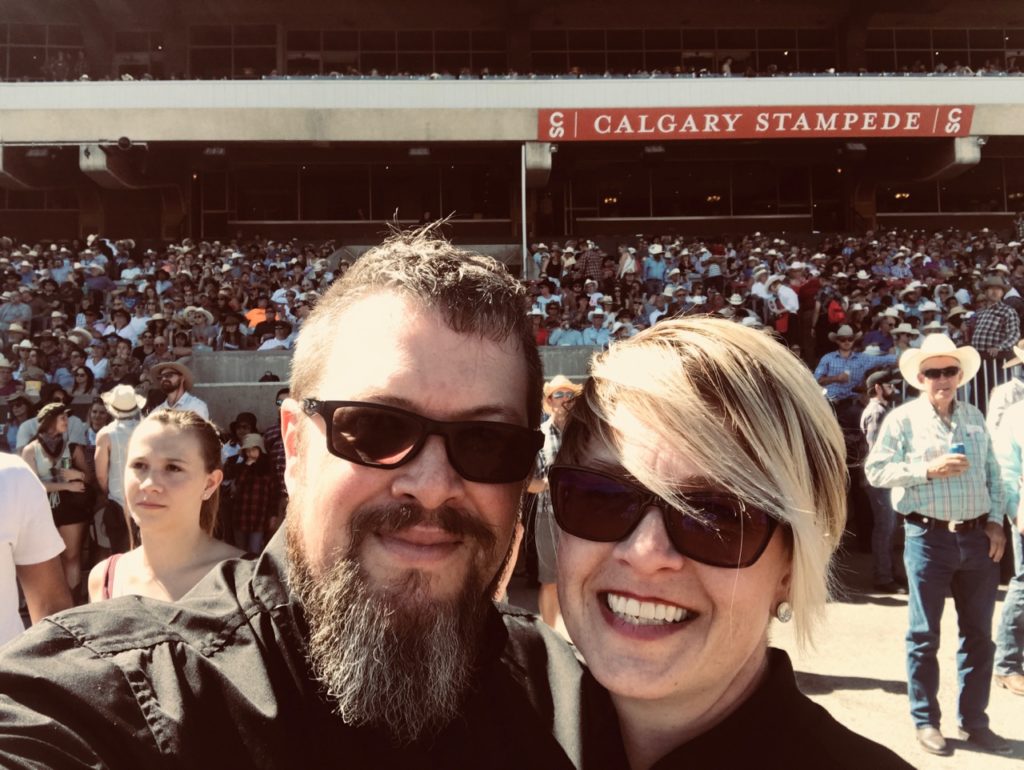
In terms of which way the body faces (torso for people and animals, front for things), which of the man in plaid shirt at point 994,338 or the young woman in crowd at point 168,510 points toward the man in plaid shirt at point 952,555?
the man in plaid shirt at point 994,338

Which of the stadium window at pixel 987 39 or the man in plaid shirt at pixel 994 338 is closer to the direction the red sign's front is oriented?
the man in plaid shirt

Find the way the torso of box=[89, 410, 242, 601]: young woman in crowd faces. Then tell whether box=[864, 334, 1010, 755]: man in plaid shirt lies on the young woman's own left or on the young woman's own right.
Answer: on the young woman's own left

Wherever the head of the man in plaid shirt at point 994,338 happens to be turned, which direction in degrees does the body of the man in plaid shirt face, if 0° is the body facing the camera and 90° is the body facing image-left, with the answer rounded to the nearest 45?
approximately 0°

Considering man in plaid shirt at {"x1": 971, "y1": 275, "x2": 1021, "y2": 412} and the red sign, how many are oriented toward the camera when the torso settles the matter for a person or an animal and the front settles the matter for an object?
2

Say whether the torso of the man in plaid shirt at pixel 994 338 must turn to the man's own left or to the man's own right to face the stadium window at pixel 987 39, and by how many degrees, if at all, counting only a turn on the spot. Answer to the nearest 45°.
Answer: approximately 180°

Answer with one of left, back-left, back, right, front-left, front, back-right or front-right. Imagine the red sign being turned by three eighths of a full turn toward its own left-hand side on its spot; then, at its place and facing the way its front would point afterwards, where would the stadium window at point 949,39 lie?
front

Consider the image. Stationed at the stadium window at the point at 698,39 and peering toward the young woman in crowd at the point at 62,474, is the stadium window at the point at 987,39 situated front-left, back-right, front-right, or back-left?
back-left

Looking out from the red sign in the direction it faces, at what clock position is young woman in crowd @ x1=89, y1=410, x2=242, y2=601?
The young woman in crowd is roughly at 12 o'clock from the red sign.
